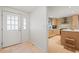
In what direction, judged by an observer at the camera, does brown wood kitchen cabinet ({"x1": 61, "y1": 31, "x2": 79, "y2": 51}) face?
facing the viewer and to the left of the viewer

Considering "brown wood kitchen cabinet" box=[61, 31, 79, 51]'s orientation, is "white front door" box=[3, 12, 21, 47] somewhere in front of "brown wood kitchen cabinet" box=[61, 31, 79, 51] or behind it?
in front
